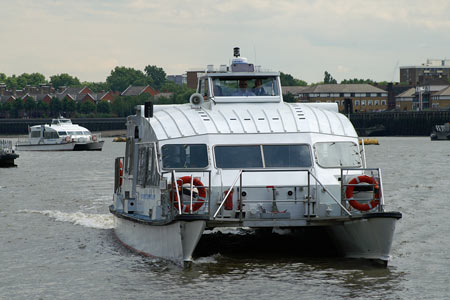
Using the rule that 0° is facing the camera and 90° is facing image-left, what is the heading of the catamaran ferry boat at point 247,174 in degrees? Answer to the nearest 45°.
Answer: approximately 0°
